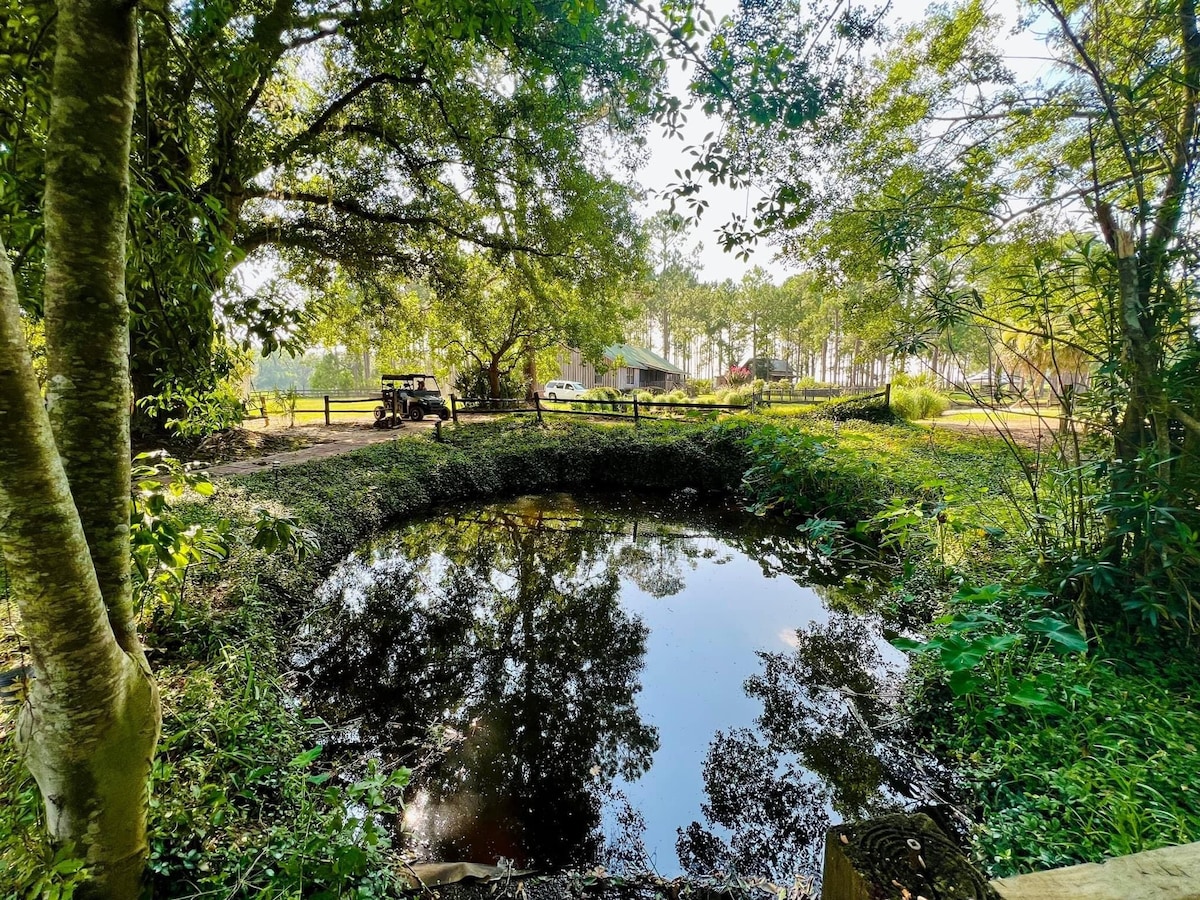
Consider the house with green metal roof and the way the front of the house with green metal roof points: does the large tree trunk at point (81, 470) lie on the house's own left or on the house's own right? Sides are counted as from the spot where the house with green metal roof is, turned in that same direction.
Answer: on the house's own right

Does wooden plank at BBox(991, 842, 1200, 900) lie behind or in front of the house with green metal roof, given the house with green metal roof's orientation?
in front

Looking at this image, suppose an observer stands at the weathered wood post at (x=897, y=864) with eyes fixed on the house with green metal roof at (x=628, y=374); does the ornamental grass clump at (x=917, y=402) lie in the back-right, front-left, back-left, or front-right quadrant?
front-right

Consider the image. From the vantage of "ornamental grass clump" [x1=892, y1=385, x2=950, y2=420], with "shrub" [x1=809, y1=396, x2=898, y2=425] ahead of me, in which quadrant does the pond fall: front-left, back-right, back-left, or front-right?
front-left

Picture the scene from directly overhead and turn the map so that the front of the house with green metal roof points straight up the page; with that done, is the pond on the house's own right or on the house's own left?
on the house's own right

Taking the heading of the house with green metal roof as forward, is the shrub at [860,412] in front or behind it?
in front

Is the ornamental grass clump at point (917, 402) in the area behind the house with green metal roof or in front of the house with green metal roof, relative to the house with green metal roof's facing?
in front

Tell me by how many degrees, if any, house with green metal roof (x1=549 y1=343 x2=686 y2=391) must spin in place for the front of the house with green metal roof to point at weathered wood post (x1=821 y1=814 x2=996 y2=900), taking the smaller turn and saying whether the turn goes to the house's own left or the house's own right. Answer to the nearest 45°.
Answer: approximately 45° to the house's own right
